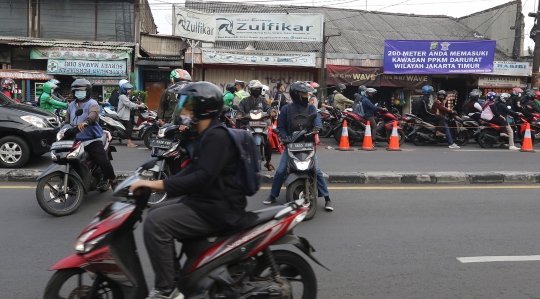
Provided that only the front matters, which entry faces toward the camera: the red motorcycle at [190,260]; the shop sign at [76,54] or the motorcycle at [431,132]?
the shop sign

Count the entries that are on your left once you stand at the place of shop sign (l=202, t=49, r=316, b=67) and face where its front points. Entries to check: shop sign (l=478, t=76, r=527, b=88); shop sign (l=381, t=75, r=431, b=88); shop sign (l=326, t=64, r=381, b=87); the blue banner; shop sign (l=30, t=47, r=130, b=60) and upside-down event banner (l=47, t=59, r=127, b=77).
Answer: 4

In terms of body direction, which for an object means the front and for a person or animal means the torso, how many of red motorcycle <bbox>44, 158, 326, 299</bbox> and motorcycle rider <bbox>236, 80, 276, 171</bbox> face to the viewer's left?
1

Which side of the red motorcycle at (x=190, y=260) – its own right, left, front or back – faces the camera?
left

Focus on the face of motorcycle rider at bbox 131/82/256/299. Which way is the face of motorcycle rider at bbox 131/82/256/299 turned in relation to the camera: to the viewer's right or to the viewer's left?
to the viewer's left

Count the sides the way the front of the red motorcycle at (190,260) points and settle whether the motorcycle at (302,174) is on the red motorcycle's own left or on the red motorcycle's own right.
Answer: on the red motorcycle's own right

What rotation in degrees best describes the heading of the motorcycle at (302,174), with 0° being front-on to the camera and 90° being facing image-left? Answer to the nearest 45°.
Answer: approximately 0°

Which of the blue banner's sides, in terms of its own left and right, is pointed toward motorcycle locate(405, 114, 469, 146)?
front

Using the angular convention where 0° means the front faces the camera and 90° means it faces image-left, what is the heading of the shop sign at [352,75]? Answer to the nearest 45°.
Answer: approximately 0°

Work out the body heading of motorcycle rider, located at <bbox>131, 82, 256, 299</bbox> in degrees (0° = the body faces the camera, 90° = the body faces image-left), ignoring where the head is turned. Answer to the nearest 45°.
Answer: approximately 90°

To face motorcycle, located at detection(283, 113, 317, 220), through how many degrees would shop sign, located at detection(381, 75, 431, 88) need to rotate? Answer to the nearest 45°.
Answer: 0° — it already faces it

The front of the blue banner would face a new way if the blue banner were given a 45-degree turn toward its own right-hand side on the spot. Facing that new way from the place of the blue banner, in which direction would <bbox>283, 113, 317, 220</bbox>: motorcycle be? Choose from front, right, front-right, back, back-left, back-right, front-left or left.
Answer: front-left

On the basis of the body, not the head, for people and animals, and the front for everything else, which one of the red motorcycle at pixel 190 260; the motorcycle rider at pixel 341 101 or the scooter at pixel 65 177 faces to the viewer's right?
the motorcycle rider
